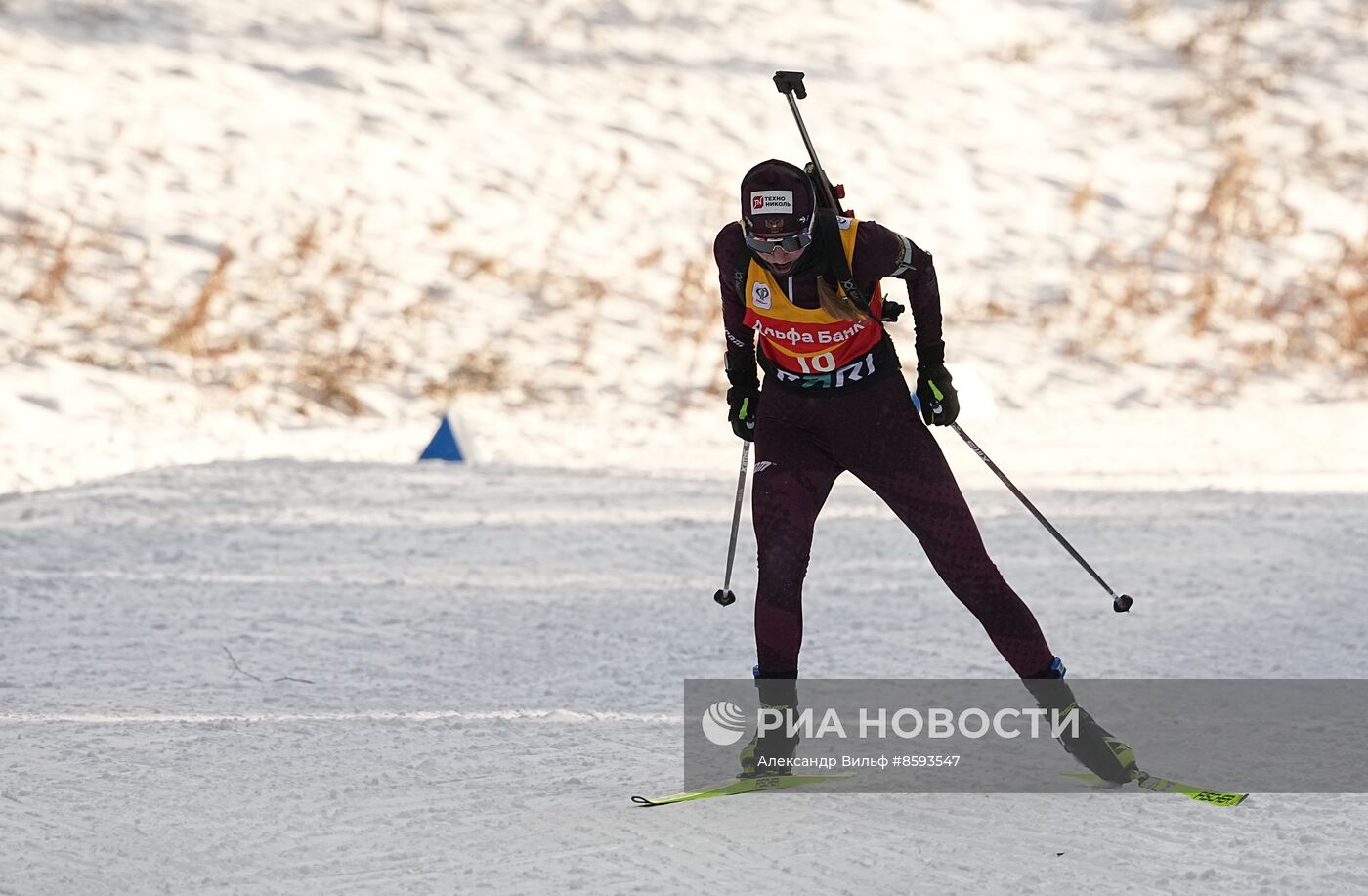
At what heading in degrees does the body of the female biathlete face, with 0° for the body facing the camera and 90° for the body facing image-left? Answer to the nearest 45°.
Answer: approximately 0°
